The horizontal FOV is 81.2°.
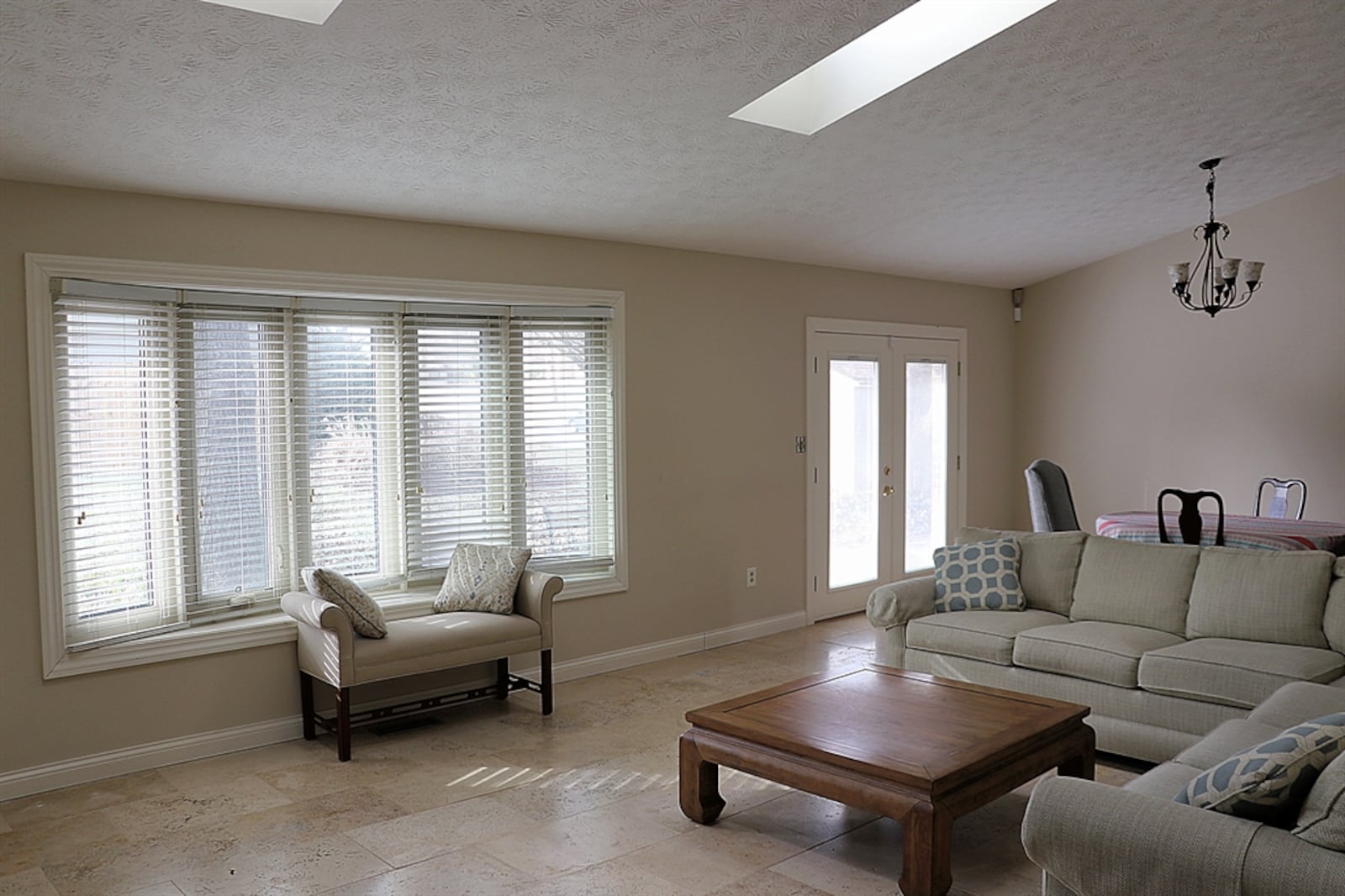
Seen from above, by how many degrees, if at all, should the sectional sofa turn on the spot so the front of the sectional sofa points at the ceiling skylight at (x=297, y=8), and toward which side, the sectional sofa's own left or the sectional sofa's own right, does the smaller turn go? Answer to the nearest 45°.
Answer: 0° — it already faces it

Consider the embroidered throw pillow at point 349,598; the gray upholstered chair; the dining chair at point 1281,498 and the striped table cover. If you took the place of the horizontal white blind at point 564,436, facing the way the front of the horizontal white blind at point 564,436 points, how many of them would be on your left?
3

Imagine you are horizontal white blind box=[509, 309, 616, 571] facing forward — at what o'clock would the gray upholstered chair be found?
The gray upholstered chair is roughly at 9 o'clock from the horizontal white blind.

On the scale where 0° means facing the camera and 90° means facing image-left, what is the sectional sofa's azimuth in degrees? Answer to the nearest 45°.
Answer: approximately 45°

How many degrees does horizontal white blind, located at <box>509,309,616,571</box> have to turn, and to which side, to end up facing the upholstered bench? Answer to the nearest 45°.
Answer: approximately 45° to its right

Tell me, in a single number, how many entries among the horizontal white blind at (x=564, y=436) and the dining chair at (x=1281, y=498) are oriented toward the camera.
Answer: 2

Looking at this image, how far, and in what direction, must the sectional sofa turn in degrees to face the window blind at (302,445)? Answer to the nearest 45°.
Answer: approximately 45° to its right

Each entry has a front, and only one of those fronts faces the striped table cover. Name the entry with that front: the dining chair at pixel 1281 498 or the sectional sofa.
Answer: the dining chair

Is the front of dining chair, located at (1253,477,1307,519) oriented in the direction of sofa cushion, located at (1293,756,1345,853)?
yes

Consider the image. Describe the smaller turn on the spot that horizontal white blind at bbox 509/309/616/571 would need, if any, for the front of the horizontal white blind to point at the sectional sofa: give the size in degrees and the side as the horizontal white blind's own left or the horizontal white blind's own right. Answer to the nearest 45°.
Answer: approximately 45° to the horizontal white blind's own left

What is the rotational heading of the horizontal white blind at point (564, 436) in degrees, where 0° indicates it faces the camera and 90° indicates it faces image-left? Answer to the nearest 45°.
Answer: approximately 0°

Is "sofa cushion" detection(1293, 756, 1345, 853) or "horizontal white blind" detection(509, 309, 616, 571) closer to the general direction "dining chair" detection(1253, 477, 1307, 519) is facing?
the sofa cushion

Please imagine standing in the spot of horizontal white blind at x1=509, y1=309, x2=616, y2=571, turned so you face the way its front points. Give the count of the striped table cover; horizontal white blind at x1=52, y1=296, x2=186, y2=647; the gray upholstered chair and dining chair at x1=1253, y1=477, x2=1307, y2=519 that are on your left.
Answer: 3
